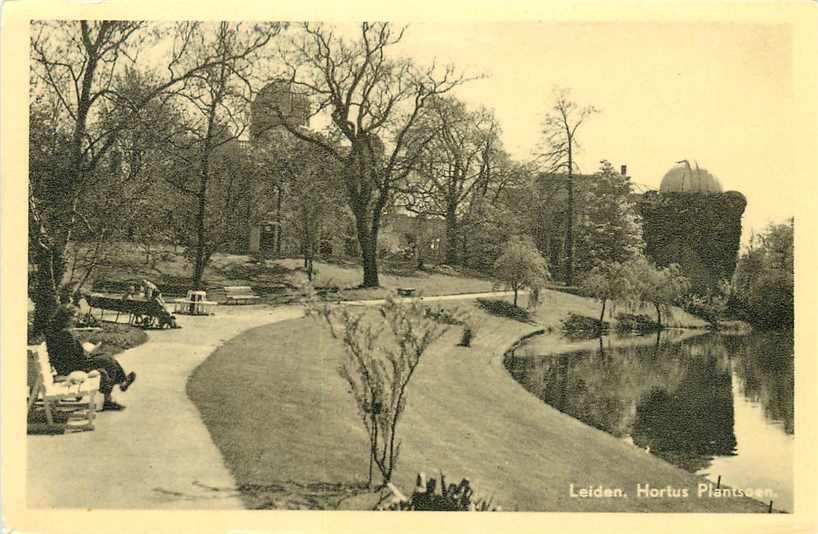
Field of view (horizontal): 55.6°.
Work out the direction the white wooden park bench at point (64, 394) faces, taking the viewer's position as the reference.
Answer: facing to the right of the viewer

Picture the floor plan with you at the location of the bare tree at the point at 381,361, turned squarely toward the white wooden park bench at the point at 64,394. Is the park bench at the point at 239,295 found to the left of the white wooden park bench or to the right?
right

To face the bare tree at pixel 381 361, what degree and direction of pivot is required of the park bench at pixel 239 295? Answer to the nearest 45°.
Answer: approximately 45° to its left

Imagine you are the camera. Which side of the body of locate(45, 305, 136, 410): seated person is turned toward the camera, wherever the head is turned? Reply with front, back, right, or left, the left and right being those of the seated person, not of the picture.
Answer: right

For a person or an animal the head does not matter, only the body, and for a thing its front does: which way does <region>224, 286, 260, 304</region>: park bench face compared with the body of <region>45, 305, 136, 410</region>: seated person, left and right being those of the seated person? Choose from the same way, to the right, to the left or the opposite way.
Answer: to the right

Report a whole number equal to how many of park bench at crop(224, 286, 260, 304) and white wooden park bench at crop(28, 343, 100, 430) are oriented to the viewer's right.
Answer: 1
